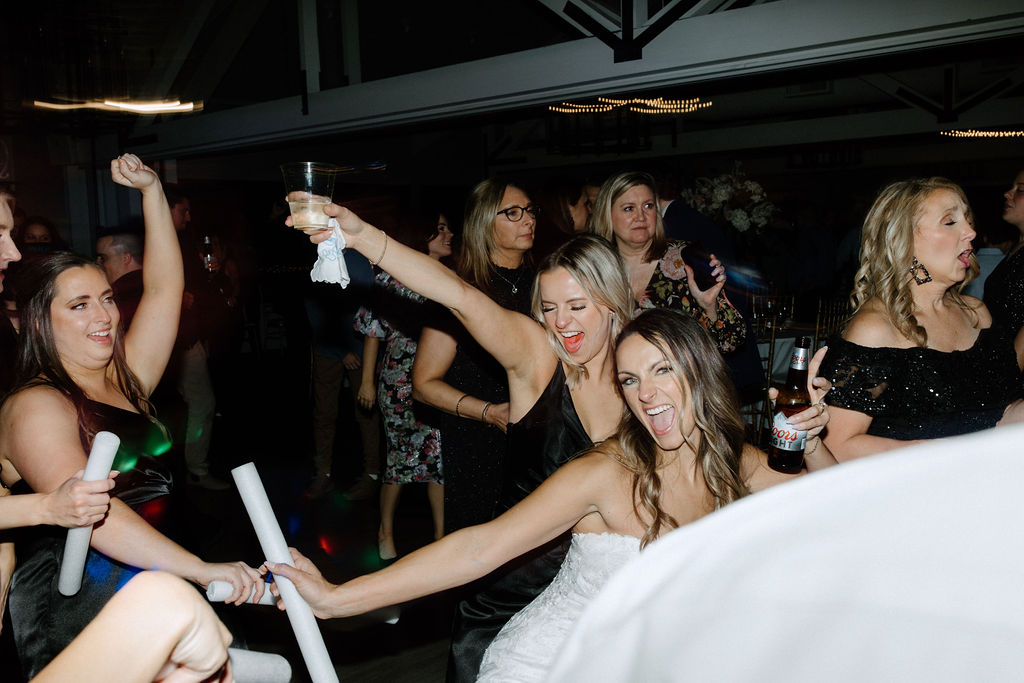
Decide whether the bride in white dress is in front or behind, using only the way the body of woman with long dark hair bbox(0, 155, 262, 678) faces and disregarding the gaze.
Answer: in front

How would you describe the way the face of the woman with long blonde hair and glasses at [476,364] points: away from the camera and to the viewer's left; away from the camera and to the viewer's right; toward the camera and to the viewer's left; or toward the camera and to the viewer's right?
toward the camera and to the viewer's right

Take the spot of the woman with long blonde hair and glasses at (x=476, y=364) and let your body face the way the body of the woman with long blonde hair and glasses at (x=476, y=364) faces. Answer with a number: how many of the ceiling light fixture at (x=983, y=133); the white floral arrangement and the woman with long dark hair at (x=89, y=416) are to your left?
2

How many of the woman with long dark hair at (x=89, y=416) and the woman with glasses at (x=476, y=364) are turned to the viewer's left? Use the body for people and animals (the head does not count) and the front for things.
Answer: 0

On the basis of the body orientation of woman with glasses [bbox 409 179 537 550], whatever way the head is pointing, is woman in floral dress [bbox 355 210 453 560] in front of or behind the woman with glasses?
behind

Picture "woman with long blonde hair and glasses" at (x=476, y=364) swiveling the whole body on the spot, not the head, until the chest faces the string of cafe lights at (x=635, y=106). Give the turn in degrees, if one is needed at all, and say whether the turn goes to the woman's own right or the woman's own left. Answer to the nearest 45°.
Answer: approximately 135° to the woman's own left

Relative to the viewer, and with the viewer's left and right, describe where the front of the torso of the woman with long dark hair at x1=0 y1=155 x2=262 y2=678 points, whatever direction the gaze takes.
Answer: facing the viewer and to the right of the viewer

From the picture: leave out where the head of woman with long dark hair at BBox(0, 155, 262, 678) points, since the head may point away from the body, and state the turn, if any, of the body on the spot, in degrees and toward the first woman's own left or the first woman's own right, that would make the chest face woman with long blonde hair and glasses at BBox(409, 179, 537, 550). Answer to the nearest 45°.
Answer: approximately 45° to the first woman's own left

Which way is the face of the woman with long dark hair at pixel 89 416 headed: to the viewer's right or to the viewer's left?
to the viewer's right

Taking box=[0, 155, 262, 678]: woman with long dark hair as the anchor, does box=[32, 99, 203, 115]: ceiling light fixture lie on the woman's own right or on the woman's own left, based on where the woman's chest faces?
on the woman's own left
